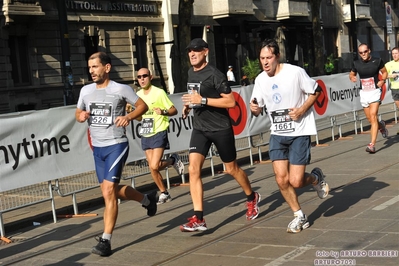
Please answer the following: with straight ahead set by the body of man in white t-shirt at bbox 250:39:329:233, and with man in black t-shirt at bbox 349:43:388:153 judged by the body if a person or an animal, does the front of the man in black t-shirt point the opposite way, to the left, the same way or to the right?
the same way

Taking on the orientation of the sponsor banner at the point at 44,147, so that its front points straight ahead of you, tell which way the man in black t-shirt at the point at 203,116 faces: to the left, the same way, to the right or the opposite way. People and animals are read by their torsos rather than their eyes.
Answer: to the right

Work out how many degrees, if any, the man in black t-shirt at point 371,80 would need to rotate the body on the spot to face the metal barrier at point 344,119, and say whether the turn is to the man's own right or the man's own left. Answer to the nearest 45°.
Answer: approximately 135° to the man's own right

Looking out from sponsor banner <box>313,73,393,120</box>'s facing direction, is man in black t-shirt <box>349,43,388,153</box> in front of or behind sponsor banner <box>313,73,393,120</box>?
in front

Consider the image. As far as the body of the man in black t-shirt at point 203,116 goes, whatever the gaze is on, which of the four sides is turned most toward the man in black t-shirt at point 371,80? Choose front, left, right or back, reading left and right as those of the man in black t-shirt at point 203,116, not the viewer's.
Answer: back

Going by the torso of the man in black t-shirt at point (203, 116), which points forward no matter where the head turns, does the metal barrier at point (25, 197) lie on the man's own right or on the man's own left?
on the man's own right

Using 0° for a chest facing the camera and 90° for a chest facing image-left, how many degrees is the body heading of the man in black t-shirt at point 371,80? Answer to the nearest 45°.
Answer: approximately 45°

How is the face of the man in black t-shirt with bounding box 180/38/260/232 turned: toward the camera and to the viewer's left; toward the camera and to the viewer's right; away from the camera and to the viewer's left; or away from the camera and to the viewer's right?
toward the camera and to the viewer's left

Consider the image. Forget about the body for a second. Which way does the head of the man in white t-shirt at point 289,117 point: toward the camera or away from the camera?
toward the camera

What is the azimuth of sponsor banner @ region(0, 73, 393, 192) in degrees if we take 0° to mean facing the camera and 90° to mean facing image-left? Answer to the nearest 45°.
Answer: approximately 315°

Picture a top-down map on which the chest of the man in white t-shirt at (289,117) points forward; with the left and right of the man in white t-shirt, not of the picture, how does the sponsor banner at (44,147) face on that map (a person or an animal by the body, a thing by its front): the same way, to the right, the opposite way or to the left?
to the left

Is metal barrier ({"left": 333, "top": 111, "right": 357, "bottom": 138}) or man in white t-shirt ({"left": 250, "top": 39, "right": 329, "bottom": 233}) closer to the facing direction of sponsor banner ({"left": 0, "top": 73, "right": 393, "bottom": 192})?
the man in white t-shirt

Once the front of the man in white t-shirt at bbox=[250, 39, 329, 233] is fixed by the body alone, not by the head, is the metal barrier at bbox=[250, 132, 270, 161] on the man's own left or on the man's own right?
on the man's own right

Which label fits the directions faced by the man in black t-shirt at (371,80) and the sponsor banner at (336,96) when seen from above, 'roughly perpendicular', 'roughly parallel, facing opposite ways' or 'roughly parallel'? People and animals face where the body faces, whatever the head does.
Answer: roughly perpendicular

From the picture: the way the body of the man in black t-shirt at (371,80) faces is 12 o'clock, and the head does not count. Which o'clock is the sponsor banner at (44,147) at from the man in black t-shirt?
The sponsor banner is roughly at 12 o'clock from the man in black t-shirt.

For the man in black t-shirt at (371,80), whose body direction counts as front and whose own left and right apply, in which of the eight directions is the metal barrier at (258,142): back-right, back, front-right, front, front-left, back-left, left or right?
front-right

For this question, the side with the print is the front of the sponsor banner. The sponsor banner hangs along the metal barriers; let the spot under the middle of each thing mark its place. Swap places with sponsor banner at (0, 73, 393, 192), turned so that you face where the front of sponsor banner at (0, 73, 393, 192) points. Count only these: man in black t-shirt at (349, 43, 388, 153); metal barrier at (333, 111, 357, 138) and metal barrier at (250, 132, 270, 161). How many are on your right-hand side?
0
